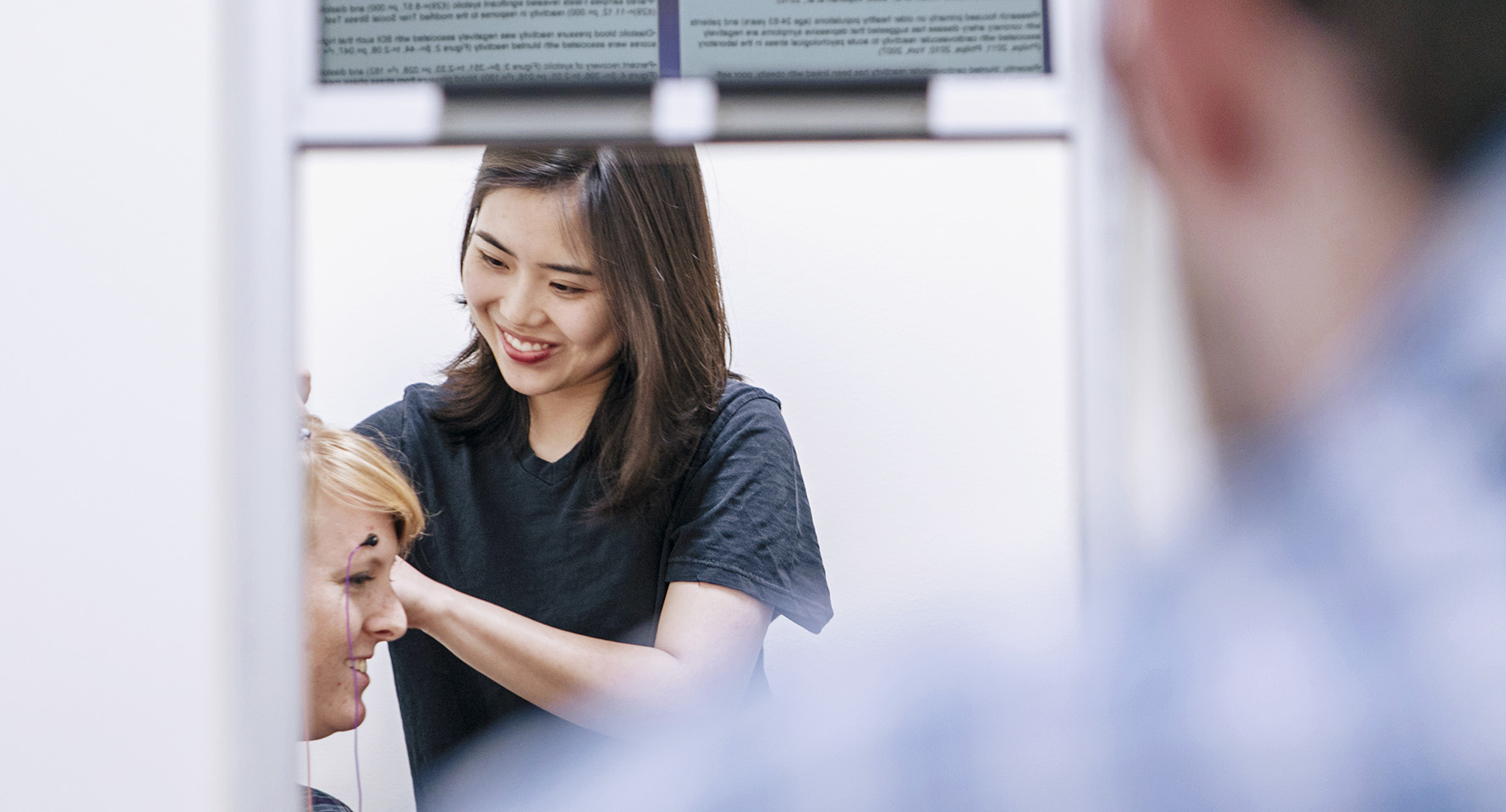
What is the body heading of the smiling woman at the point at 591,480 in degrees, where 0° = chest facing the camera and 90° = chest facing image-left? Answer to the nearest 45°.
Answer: approximately 45°

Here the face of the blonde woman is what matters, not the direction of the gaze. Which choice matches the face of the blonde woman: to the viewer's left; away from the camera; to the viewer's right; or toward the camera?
to the viewer's right

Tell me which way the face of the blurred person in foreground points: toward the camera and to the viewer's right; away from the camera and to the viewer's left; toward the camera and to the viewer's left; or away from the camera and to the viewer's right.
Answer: away from the camera and to the viewer's left

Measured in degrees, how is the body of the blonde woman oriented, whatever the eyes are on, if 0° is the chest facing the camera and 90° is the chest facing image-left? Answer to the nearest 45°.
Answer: approximately 270°

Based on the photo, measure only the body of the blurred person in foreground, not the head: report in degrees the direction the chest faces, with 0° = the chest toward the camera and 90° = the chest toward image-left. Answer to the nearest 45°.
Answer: approximately 135°
